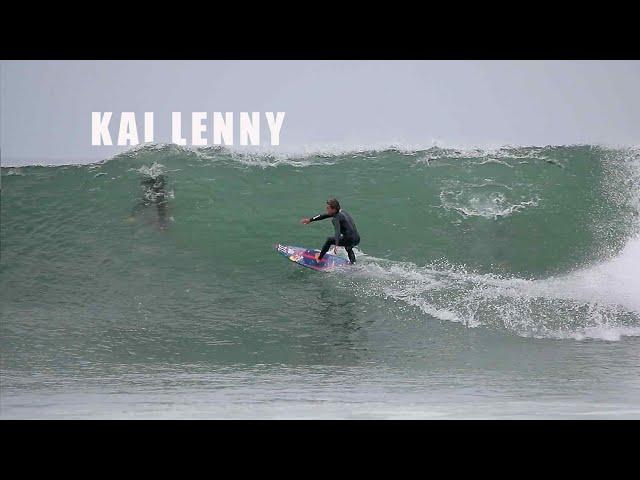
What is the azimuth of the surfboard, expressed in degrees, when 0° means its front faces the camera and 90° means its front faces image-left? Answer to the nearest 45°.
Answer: approximately 90°

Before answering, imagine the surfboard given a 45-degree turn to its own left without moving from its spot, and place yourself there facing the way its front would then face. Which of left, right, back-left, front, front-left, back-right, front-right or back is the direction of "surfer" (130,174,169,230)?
right
